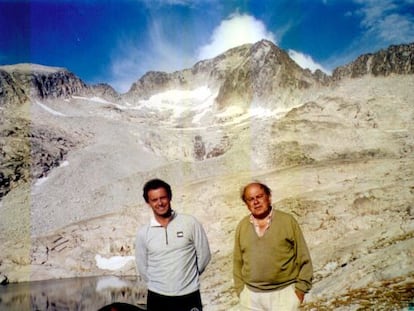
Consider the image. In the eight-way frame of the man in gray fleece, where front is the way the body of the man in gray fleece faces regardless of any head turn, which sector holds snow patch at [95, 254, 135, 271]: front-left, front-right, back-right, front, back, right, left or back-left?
back

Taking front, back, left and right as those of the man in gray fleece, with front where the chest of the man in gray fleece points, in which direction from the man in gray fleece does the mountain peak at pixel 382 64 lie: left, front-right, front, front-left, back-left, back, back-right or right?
back-left

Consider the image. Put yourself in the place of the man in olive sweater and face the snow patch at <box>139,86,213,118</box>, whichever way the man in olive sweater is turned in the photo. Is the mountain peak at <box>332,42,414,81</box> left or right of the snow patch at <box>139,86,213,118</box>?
right

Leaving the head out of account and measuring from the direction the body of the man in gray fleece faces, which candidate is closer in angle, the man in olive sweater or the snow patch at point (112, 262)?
the man in olive sweater

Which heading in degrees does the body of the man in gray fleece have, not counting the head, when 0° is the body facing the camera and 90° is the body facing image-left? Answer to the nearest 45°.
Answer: approximately 0°

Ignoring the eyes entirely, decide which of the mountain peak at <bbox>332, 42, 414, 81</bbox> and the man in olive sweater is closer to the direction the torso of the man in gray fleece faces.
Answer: the man in olive sweater

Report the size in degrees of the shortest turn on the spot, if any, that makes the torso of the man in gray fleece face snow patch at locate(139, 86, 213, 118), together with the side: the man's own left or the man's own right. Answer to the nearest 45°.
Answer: approximately 180°
